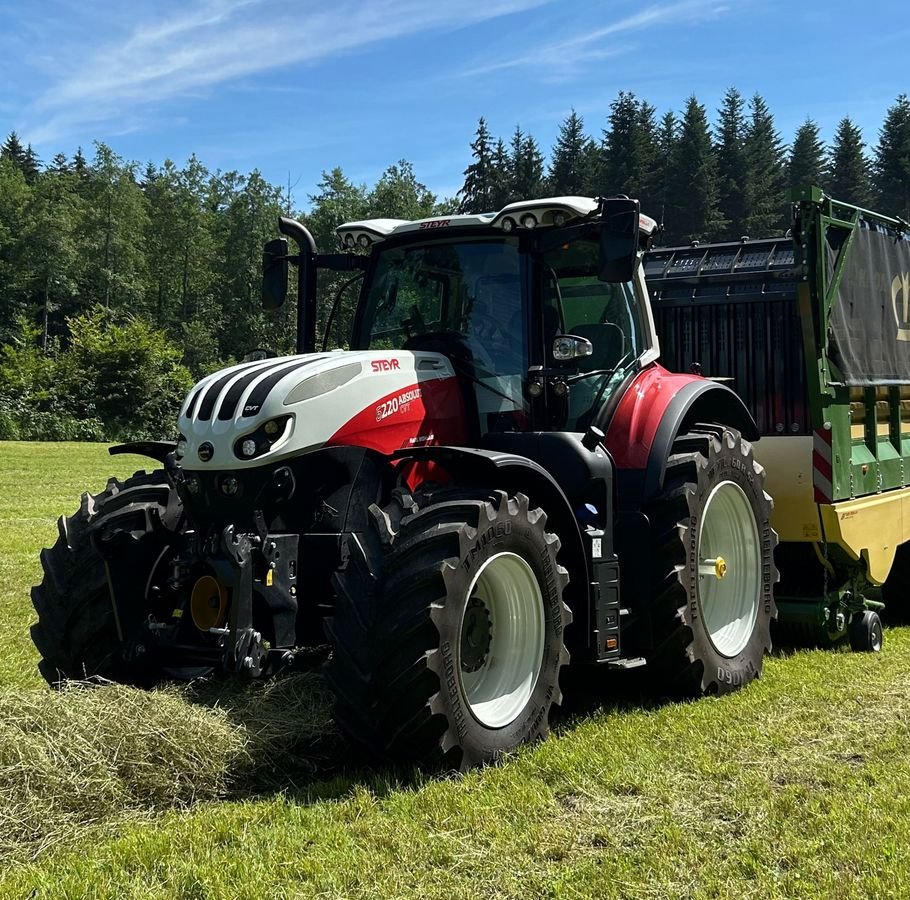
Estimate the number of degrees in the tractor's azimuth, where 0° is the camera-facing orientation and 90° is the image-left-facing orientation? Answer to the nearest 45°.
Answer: approximately 45°

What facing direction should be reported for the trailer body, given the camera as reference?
facing the viewer and to the left of the viewer

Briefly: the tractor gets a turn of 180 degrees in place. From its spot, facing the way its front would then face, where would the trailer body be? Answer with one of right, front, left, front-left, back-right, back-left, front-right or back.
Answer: front
